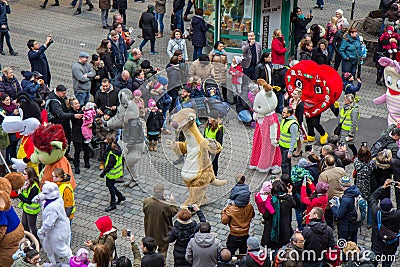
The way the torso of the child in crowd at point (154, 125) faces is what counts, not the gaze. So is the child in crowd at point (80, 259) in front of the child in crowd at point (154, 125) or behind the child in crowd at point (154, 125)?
in front

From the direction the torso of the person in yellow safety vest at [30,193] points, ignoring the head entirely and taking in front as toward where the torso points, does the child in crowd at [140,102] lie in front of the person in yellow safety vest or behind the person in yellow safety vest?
behind

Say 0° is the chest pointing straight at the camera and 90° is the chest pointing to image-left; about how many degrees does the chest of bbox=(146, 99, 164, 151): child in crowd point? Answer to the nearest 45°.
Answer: approximately 0°

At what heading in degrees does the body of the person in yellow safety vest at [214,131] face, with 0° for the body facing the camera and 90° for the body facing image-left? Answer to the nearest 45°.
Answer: approximately 45°

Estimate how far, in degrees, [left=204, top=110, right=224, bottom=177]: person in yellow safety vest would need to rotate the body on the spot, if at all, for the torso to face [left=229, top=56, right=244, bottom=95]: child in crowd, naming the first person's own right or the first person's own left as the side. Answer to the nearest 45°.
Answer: approximately 135° to the first person's own right

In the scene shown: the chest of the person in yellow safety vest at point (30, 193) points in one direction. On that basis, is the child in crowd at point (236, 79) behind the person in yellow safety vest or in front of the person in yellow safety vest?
behind
